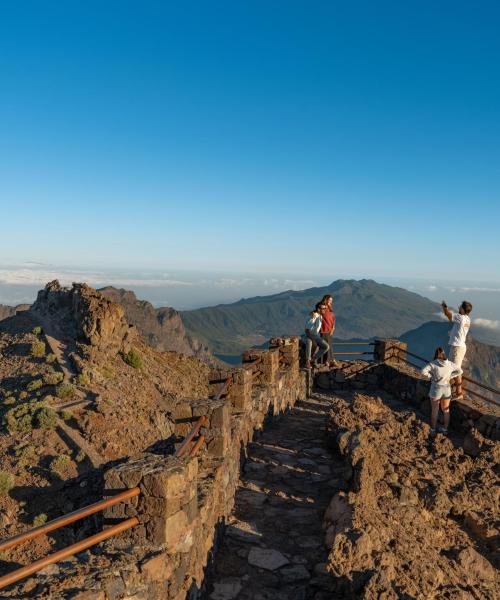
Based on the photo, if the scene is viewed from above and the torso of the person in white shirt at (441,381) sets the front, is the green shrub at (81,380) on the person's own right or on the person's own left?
on the person's own left

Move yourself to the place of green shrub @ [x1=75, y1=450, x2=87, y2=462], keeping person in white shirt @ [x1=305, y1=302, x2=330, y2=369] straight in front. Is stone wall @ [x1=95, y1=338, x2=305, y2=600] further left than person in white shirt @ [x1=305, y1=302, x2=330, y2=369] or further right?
right

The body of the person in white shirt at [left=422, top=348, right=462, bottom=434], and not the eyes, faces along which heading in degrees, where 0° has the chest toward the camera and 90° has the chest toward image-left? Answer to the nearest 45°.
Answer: approximately 180°

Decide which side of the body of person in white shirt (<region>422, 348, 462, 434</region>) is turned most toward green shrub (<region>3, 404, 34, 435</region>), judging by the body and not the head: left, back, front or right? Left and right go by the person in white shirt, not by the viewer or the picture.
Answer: left

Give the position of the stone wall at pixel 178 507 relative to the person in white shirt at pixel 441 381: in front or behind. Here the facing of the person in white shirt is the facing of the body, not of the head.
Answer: behind

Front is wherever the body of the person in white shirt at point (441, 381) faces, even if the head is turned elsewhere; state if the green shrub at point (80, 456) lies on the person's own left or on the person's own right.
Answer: on the person's own left
